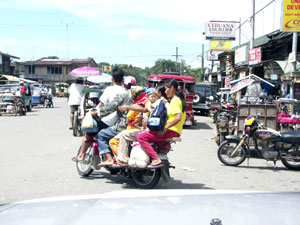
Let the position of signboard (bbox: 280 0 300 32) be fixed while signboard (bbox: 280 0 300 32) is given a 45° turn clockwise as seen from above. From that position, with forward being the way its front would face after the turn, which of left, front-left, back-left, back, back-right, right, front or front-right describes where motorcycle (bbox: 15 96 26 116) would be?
front-right

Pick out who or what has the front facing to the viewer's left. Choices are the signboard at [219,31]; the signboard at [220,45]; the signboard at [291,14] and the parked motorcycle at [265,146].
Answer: the parked motorcycle

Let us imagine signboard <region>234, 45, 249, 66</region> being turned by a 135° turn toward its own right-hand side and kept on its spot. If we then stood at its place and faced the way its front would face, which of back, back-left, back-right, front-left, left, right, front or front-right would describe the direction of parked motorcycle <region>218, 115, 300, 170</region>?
back

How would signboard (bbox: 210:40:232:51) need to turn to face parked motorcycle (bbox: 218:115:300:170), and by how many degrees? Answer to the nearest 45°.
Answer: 0° — it already faces it

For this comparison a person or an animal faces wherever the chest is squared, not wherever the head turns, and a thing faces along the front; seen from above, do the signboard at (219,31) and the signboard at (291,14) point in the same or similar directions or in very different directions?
same or similar directions

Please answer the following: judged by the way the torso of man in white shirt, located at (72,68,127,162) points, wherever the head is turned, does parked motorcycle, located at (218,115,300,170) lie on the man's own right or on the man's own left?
on the man's own right

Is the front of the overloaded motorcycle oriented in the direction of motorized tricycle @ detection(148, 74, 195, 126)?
no

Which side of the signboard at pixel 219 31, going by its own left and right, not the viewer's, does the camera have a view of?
front

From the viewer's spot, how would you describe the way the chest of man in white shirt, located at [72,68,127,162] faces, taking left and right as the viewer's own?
facing away from the viewer and to the left of the viewer

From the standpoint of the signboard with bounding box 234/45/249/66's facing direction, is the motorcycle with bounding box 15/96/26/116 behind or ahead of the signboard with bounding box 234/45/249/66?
ahead

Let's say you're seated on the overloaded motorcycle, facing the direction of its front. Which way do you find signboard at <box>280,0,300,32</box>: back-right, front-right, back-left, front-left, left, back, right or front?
right

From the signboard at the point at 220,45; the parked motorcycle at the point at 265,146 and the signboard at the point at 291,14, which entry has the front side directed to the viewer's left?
the parked motorcycle

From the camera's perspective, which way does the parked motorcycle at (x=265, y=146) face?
to the viewer's left

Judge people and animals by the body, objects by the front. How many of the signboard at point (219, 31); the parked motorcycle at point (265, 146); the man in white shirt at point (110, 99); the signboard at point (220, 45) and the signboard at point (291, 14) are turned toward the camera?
3

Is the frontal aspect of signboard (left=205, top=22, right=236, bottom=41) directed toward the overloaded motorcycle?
yes

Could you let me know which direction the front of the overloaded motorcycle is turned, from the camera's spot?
facing away from the viewer and to the left of the viewer

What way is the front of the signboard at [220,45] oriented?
toward the camera
